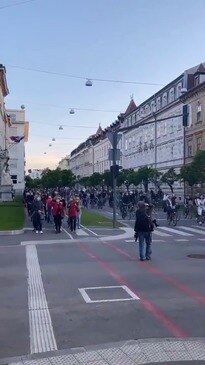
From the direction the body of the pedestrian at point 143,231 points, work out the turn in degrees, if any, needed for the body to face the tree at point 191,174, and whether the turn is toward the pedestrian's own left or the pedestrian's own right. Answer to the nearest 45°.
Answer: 0° — they already face it

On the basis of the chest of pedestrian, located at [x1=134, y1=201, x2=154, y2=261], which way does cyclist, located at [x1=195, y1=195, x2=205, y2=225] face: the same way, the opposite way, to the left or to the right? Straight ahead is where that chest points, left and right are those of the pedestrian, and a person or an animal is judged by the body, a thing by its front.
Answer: the opposite way

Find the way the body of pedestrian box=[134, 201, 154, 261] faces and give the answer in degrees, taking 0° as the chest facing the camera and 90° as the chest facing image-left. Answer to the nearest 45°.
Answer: approximately 180°

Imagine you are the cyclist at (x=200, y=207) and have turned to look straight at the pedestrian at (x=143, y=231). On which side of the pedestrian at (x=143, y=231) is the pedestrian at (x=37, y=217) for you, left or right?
right

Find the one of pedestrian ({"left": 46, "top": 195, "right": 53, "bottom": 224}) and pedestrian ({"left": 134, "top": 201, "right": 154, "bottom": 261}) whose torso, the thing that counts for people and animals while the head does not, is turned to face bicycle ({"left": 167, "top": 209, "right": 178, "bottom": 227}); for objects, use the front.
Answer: pedestrian ({"left": 134, "top": 201, "right": 154, "bottom": 261})
